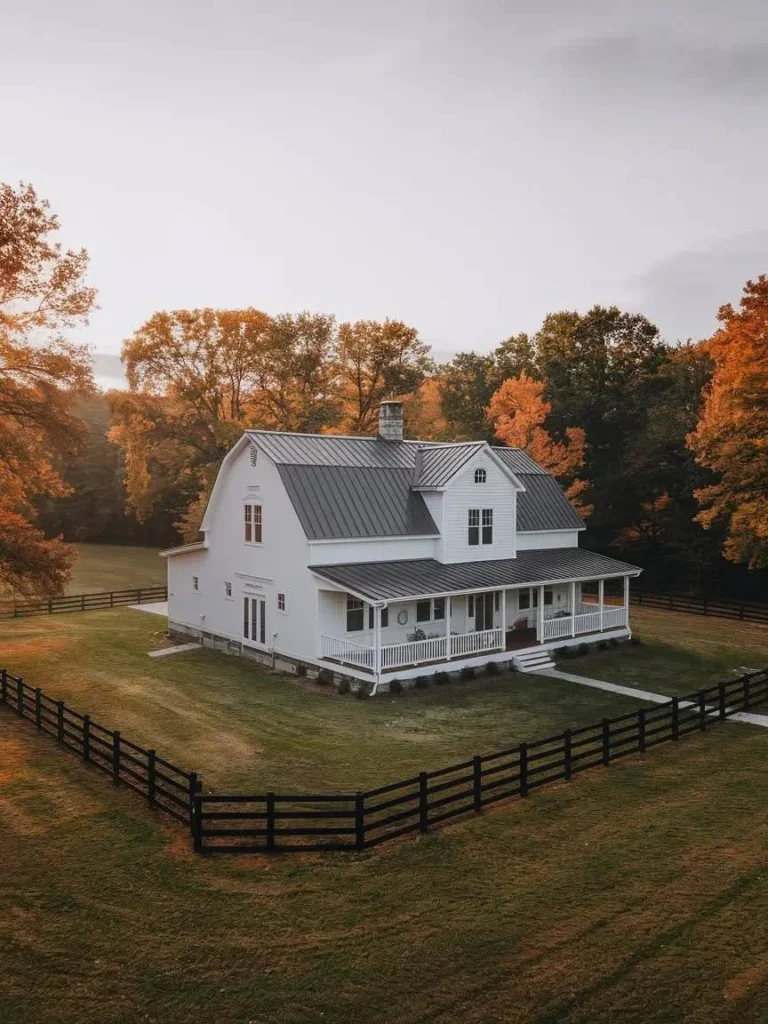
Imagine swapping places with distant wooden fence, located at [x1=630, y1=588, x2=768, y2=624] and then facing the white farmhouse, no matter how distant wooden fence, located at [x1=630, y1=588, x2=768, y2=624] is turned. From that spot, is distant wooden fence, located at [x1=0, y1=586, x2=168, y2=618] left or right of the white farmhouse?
right

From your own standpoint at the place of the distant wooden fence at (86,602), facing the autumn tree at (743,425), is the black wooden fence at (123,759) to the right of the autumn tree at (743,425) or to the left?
right

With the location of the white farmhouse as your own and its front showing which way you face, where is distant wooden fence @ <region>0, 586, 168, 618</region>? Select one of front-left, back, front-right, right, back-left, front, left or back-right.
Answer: back

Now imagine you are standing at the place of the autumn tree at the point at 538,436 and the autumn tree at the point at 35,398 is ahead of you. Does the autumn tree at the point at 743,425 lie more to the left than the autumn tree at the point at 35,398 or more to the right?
left

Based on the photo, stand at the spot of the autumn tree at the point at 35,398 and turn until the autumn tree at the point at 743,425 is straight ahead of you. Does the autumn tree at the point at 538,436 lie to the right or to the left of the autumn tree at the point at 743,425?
left

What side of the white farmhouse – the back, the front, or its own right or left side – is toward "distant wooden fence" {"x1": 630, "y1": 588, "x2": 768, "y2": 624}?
left

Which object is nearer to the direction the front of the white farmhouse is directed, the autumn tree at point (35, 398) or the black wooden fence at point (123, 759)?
the black wooden fence

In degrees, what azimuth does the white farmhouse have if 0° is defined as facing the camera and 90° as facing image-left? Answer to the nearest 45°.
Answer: approximately 315°

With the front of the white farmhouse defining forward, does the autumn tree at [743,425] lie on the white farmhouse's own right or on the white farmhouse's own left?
on the white farmhouse's own left

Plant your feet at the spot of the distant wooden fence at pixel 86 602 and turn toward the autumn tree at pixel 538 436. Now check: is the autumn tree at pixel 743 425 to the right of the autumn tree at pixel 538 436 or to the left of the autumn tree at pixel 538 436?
right

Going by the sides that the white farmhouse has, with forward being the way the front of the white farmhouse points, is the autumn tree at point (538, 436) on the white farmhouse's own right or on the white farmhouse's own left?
on the white farmhouse's own left
